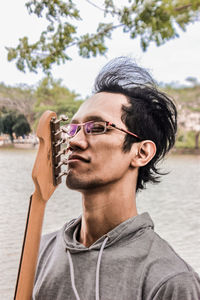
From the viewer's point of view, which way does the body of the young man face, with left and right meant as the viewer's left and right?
facing the viewer and to the left of the viewer

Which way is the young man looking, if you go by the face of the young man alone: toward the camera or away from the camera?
toward the camera

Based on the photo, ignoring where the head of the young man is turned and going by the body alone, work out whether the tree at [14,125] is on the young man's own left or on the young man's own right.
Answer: on the young man's own right

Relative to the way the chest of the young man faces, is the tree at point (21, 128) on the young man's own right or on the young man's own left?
on the young man's own right

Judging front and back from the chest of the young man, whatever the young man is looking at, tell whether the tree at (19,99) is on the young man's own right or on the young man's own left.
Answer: on the young man's own right

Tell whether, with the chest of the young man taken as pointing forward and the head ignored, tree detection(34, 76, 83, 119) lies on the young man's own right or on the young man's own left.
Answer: on the young man's own right
